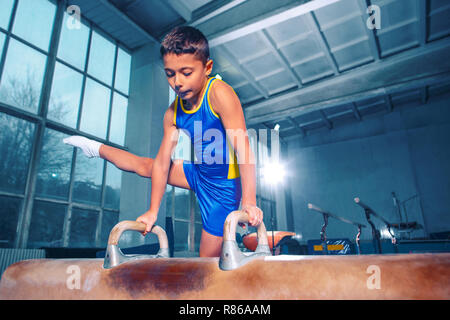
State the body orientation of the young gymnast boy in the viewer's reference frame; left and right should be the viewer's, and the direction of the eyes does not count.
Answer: facing the viewer and to the left of the viewer
